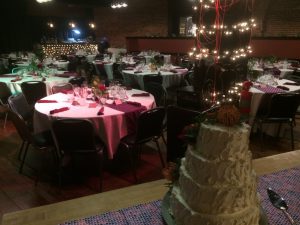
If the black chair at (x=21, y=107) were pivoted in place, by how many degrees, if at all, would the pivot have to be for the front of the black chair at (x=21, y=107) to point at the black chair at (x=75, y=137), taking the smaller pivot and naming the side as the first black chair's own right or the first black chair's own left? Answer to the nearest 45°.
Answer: approximately 45° to the first black chair's own right

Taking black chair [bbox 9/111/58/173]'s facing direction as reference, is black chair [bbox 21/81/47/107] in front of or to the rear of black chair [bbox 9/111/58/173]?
in front

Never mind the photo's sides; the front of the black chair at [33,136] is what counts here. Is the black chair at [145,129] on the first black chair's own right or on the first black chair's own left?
on the first black chair's own right

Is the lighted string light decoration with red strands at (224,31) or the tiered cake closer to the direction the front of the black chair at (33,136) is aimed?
the lighted string light decoration with red strands

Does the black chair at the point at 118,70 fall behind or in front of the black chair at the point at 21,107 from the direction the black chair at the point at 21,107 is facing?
in front

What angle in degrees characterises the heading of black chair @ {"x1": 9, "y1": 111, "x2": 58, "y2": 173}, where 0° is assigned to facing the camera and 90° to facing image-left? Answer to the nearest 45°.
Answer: approximately 225°

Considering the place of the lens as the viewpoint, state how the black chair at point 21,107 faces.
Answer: facing away from the viewer and to the right of the viewer

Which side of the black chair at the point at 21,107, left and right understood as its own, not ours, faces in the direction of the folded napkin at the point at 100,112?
front

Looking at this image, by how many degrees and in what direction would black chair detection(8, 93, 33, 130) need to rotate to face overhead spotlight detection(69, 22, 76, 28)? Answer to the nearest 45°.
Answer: approximately 45° to its left

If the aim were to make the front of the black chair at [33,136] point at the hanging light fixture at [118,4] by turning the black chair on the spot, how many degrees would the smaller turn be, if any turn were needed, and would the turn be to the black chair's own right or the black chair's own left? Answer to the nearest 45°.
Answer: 0° — it already faces it

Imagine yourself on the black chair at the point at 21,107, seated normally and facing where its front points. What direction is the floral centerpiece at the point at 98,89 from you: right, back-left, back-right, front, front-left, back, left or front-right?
front

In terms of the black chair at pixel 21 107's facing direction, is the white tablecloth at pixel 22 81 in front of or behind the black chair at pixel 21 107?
in front
